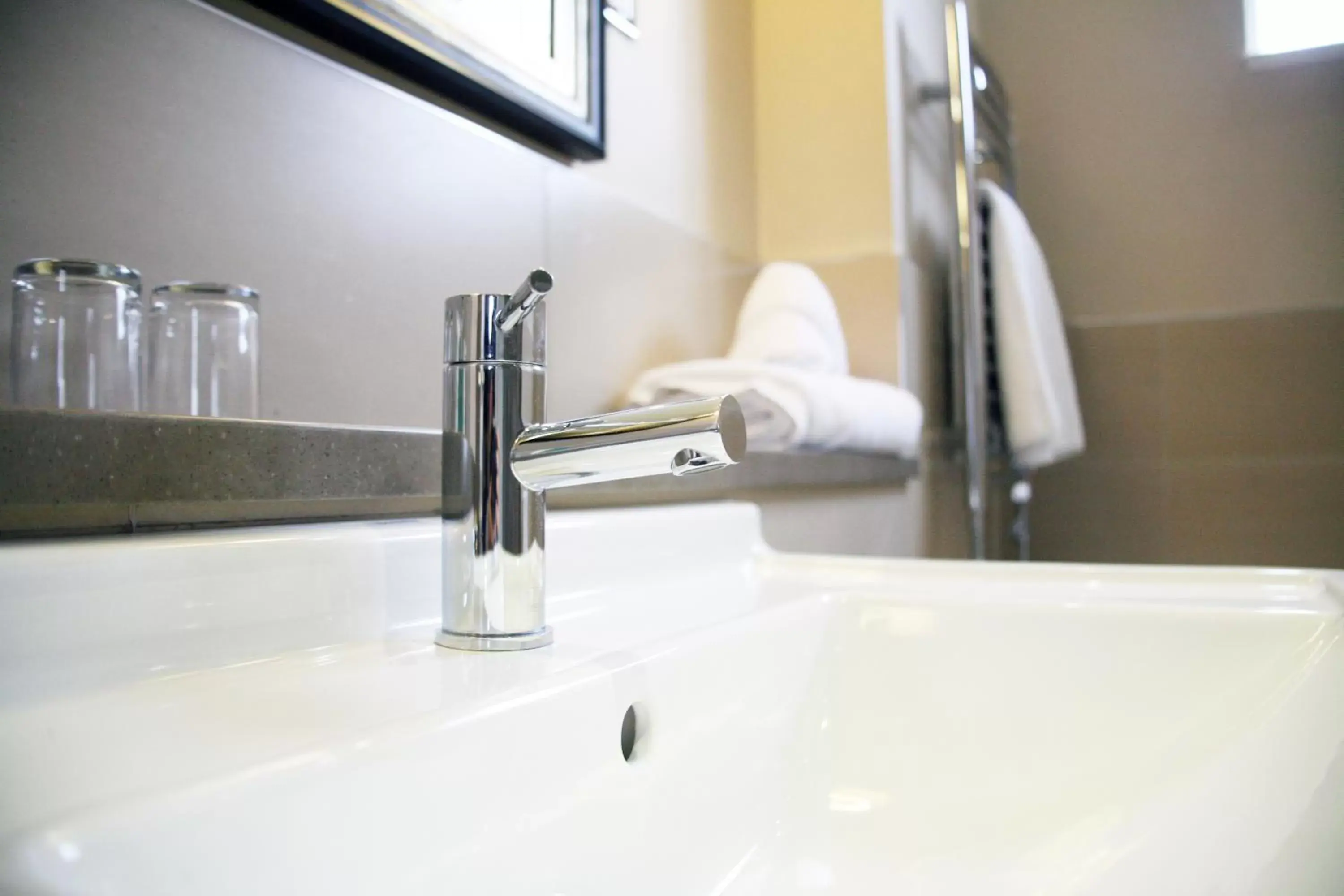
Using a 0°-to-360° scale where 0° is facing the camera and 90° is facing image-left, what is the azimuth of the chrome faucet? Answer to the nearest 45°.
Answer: approximately 315°

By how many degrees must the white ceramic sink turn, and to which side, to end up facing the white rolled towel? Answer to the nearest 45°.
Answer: approximately 135° to its left

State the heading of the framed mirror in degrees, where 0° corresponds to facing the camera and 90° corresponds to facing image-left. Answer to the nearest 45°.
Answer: approximately 315°

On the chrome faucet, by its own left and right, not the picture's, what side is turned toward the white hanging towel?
left
